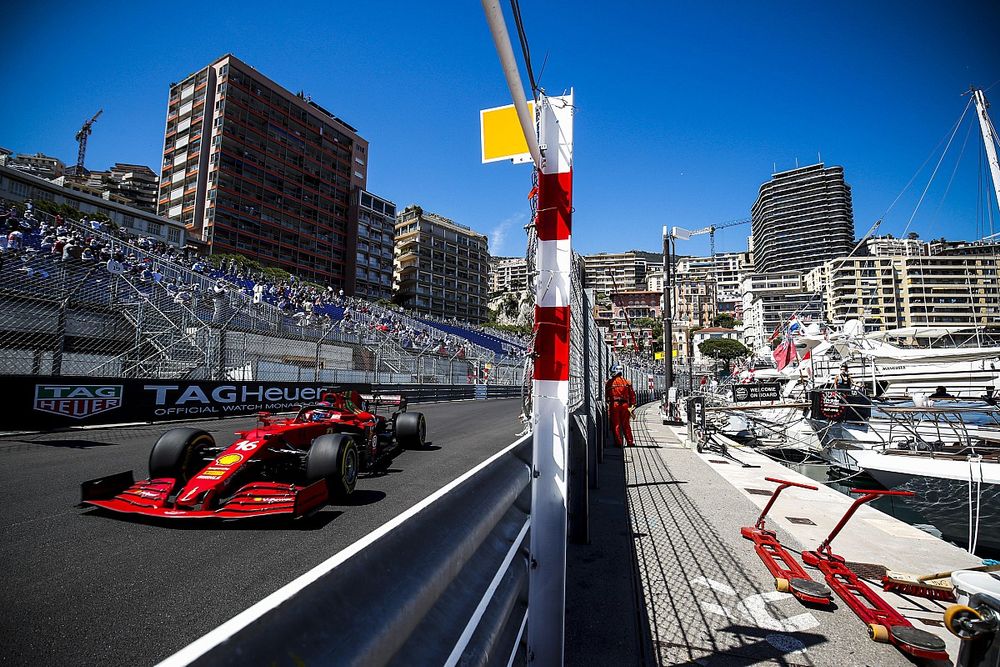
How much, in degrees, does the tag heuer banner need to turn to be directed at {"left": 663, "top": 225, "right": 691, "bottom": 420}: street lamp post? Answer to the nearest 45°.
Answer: approximately 45° to its left

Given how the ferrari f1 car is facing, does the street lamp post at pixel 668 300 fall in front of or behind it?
behind

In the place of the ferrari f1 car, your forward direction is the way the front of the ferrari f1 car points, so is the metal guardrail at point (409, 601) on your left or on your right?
on your left

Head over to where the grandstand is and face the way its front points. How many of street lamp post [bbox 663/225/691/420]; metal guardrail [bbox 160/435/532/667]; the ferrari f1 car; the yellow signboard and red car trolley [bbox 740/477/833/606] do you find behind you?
0

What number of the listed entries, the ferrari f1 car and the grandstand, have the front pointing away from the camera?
0

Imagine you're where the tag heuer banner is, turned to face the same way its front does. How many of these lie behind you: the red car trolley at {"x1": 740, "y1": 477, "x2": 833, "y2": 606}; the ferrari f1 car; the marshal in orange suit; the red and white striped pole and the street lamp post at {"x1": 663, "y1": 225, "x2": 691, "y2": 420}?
0

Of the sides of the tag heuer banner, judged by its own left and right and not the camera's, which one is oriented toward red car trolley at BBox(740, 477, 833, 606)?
front

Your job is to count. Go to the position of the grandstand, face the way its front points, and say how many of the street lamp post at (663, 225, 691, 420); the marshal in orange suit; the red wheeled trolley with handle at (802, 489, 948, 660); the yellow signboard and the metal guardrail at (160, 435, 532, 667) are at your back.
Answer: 0

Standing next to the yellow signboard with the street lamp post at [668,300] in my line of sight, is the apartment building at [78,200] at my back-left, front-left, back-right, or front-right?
front-left

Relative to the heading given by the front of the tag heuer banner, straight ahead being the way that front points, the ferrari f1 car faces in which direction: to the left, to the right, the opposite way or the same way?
to the right

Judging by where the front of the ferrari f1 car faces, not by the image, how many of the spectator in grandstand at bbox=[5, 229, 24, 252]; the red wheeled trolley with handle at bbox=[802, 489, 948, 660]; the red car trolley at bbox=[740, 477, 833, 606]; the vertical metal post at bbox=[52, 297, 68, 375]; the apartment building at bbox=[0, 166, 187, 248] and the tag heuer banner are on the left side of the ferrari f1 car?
2

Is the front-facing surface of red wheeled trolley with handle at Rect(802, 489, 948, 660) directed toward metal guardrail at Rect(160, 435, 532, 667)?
no

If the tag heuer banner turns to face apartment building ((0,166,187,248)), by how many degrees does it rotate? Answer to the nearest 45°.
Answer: approximately 135° to its left

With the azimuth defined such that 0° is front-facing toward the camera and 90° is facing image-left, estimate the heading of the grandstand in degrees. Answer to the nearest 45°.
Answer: approximately 315°
